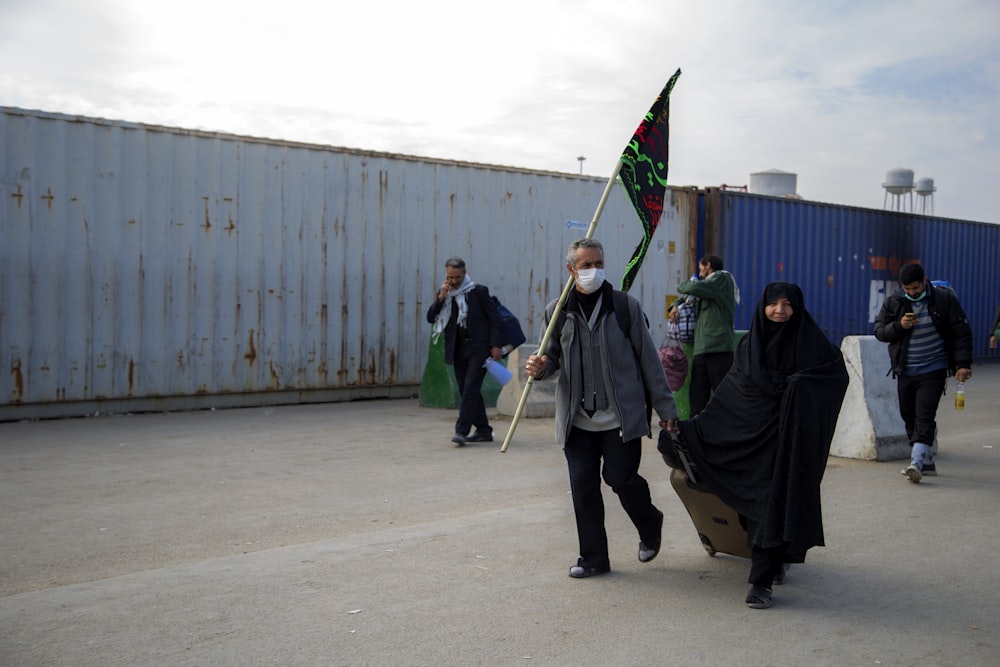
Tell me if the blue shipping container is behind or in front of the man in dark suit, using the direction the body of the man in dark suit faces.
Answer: behind

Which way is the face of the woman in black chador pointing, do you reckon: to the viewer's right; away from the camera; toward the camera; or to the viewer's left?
toward the camera

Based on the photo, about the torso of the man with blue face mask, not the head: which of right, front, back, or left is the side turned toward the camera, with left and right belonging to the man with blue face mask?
front

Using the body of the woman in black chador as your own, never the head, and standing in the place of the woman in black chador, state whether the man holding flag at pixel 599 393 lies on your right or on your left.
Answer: on your right

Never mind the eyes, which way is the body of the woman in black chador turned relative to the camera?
toward the camera

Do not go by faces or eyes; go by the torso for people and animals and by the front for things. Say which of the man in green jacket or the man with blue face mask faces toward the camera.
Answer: the man with blue face mask

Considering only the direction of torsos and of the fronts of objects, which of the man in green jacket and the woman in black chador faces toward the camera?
the woman in black chador

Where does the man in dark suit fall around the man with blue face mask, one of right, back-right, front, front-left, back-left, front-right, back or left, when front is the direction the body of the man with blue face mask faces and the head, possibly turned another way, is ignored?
right

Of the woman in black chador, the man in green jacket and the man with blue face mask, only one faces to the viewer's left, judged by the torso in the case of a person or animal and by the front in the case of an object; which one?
the man in green jacket

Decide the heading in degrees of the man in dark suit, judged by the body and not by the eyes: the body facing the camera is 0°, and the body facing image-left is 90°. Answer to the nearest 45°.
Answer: approximately 45°
